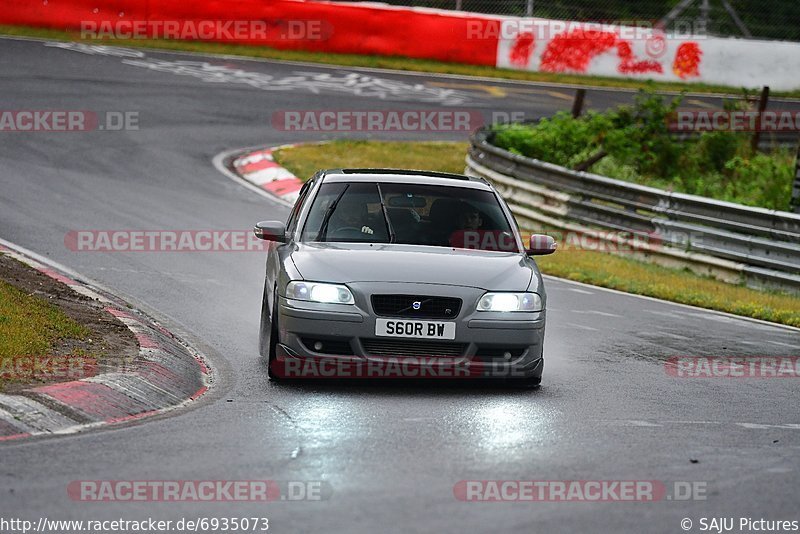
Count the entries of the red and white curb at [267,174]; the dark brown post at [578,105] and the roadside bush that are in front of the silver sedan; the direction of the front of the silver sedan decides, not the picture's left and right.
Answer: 0

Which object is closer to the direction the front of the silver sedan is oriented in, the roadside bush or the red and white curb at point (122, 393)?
the red and white curb

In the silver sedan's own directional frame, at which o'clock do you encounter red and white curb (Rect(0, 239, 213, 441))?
The red and white curb is roughly at 2 o'clock from the silver sedan.

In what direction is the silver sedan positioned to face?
toward the camera

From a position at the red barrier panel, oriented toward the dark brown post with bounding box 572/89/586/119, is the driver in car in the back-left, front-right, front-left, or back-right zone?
front-right

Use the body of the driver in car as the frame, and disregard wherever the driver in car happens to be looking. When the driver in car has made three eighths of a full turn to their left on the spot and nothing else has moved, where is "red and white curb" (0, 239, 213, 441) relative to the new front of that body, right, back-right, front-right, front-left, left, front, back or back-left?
back

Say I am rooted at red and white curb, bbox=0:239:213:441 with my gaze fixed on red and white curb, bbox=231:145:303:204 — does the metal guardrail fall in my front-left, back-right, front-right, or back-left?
front-right

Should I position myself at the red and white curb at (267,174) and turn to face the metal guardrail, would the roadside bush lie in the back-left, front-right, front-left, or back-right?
front-left

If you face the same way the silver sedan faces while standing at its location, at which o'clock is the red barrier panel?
The red barrier panel is roughly at 6 o'clock from the silver sedan.

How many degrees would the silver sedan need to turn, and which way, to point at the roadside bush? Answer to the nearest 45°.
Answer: approximately 180°

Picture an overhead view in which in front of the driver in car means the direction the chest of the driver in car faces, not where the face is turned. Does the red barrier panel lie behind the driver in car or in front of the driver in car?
behind
